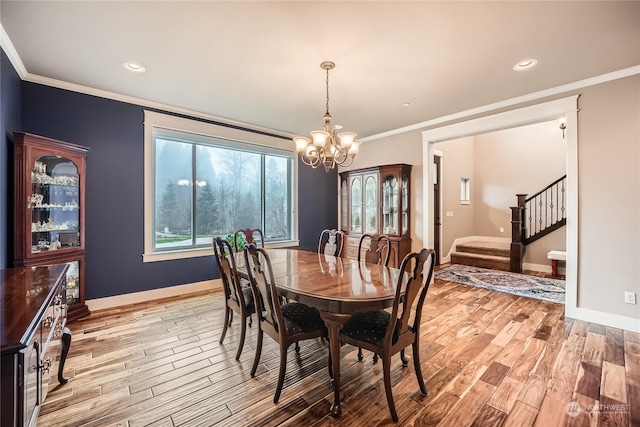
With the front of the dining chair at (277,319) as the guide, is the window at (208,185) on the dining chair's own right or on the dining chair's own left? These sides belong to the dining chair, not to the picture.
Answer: on the dining chair's own left

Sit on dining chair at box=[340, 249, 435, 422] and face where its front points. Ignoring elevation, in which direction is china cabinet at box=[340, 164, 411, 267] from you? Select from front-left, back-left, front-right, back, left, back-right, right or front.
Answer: front-right

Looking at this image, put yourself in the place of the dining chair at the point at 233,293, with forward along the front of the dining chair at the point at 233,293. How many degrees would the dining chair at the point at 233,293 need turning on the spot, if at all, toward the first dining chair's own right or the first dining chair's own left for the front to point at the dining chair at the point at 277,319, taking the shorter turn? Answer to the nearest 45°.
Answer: approximately 90° to the first dining chair's own right

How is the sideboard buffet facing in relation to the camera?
to the viewer's right

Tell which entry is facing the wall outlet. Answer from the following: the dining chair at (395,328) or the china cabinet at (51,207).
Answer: the china cabinet

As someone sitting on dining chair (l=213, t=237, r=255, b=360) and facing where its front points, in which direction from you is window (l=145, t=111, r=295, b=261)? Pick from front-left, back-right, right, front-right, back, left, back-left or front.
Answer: front-left

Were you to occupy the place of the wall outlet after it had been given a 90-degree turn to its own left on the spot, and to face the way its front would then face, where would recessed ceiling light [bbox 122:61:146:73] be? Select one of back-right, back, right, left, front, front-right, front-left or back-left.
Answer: back-right

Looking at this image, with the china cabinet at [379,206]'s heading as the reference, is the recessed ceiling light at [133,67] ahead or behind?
ahead

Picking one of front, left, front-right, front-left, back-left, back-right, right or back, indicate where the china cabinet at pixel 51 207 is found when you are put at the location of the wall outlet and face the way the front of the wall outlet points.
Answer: front-right

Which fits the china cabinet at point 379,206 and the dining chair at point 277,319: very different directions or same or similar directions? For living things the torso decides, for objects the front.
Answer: very different directions

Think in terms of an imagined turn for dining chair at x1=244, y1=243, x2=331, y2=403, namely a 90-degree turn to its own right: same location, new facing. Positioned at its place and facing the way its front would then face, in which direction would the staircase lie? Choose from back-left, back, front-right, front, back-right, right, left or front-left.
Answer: left

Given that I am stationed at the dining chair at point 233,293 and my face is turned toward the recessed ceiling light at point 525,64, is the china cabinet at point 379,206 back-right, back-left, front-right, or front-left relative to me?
front-left

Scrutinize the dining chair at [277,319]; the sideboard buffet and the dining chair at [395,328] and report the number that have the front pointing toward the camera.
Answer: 0

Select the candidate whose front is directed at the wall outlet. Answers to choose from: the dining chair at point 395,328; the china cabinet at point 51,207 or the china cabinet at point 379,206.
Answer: the china cabinet at point 51,207

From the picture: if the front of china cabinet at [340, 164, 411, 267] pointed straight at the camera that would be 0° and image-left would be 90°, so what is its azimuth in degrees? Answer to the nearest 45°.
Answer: approximately 45°

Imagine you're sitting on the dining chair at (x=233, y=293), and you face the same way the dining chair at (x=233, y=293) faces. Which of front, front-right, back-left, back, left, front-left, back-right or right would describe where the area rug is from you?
front-right

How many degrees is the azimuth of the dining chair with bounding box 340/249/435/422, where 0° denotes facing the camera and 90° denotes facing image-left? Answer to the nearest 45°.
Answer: approximately 135°

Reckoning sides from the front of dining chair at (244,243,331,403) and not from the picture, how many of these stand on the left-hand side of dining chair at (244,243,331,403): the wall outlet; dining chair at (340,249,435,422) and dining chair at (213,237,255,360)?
1
